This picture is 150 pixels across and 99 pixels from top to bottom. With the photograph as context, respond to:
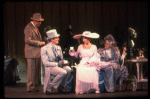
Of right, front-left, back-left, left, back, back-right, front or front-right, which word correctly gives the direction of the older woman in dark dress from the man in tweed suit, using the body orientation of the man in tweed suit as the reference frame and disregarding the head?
front-left

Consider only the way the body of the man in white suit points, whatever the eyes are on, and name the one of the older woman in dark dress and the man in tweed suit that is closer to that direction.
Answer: the older woman in dark dress

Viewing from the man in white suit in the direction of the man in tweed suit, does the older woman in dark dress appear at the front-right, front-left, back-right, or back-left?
back-right

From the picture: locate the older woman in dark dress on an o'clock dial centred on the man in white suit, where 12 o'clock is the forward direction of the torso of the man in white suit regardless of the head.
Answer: The older woman in dark dress is roughly at 10 o'clock from the man in white suit.

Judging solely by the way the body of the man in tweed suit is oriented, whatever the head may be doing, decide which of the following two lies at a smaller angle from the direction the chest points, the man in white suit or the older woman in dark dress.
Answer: the man in white suit

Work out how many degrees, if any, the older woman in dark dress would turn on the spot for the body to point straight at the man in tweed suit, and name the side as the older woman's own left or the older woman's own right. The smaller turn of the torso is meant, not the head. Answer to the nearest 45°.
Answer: approximately 45° to the older woman's own right
